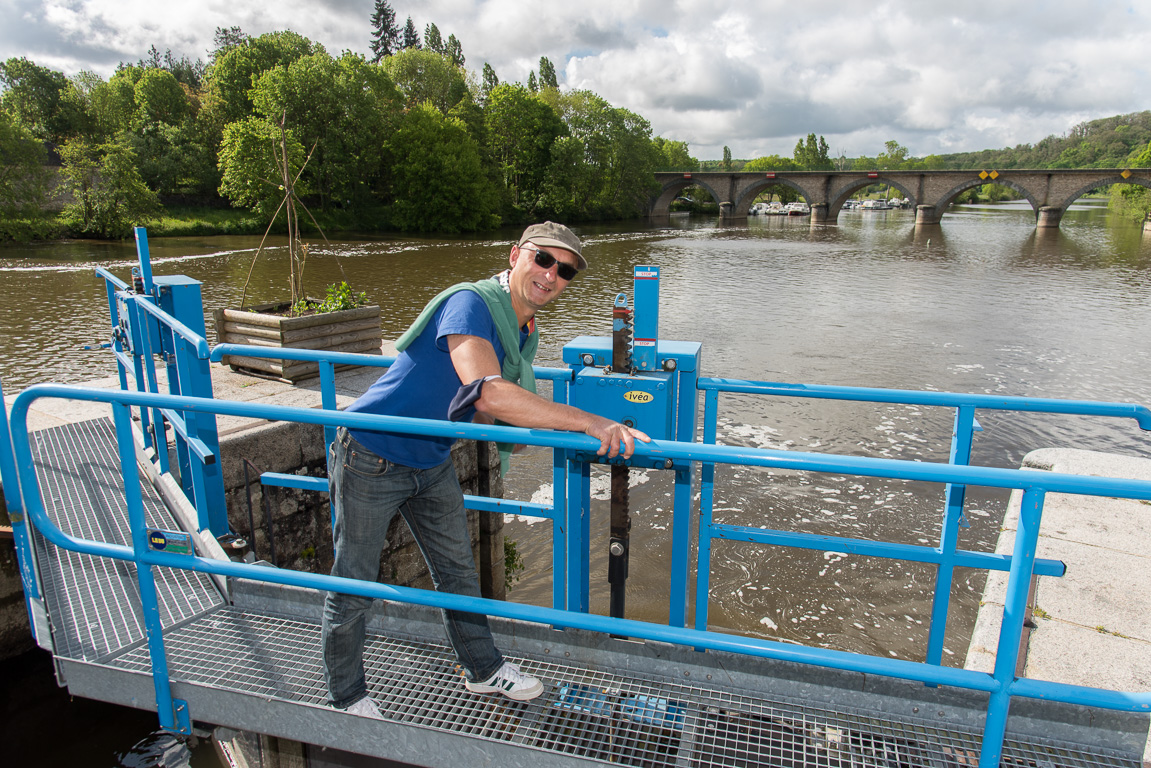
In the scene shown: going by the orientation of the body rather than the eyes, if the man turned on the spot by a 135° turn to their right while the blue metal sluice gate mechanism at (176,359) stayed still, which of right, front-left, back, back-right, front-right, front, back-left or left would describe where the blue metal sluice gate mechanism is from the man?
front-right

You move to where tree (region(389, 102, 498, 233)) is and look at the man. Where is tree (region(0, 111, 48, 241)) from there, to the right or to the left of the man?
right

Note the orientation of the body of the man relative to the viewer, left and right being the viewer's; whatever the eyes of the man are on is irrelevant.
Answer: facing the viewer and to the right of the viewer

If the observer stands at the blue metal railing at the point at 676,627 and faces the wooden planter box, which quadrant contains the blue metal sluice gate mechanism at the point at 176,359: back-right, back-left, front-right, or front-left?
front-left

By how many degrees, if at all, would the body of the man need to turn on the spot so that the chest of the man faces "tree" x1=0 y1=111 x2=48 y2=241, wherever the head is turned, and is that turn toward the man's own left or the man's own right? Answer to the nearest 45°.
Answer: approximately 180°

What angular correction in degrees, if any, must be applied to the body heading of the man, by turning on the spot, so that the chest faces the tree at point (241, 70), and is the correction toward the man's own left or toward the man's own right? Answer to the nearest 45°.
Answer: approximately 135° to the man's own left

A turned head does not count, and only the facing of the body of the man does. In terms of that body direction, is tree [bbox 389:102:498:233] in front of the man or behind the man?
behind

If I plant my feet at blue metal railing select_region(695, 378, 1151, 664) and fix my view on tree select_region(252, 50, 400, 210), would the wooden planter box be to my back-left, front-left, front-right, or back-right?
front-left

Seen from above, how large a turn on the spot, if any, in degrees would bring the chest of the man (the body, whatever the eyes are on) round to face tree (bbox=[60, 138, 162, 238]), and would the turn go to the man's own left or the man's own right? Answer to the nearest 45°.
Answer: approximately 180°

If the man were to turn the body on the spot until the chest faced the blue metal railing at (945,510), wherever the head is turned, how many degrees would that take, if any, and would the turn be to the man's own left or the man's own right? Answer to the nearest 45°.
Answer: approximately 45° to the man's own left

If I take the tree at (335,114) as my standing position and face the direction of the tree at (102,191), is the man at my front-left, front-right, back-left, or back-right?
front-left
